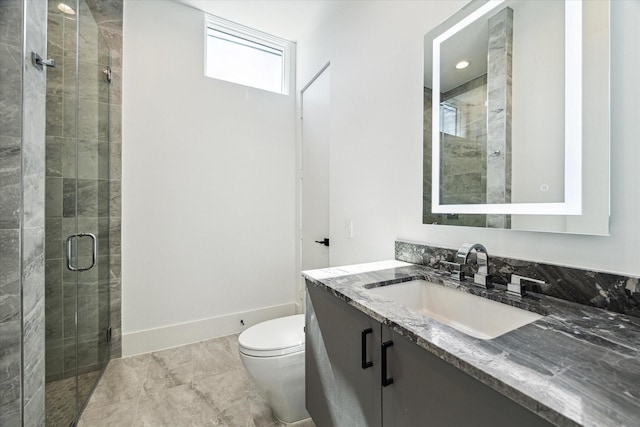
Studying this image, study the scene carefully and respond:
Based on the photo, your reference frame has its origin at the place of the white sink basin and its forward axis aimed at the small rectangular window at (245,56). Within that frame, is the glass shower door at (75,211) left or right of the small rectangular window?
left

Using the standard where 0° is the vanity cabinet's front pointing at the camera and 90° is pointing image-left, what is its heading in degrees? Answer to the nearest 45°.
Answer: approximately 45°

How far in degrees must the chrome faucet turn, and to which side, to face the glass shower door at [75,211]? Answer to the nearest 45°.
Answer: approximately 45° to its right

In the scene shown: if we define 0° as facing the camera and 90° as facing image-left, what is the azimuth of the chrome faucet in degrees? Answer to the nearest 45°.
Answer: approximately 45°
